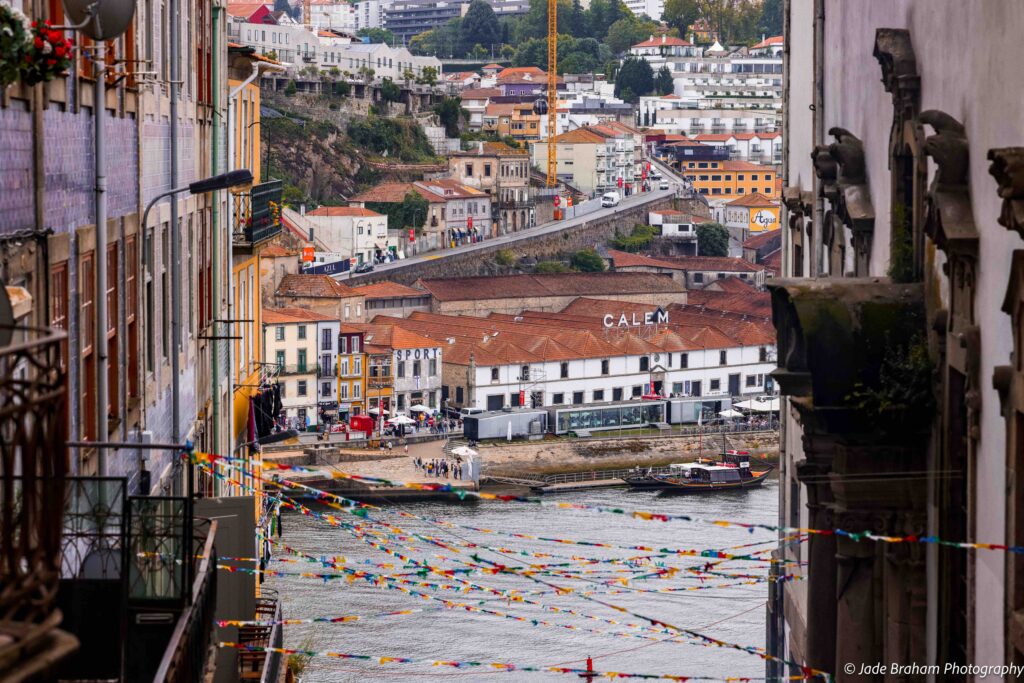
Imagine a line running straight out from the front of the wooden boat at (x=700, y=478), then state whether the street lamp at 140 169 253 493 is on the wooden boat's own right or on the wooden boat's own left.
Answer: on the wooden boat's own left

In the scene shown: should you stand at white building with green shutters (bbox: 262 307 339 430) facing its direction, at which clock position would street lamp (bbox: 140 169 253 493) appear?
The street lamp is roughly at 12 o'clock from the white building with green shutters.

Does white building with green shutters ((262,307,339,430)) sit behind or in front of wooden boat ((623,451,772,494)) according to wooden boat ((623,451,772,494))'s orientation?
in front

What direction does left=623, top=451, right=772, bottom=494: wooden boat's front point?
to the viewer's left

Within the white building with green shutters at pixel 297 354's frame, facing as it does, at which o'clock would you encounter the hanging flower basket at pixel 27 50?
The hanging flower basket is roughly at 12 o'clock from the white building with green shutters.

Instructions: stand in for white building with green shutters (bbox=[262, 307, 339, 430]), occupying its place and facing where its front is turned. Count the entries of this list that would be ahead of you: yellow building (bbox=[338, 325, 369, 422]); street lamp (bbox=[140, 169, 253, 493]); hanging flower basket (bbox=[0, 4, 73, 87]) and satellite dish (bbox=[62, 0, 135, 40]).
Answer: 3

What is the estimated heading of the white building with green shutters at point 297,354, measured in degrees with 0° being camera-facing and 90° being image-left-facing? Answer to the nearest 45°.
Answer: approximately 0°

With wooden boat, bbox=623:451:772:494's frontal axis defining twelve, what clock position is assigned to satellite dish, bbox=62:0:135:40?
The satellite dish is roughly at 9 o'clock from the wooden boat.

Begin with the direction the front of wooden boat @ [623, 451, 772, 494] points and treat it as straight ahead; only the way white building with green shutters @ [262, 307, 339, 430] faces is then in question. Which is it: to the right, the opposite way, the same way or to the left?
to the left

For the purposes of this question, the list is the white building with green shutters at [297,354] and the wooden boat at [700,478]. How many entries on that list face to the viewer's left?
1

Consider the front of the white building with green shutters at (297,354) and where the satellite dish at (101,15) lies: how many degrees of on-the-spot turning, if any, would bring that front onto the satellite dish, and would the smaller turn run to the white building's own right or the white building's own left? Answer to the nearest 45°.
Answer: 0° — it already faces it

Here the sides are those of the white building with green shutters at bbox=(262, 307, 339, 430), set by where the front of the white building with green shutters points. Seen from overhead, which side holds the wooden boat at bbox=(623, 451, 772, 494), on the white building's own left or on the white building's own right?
on the white building's own left
